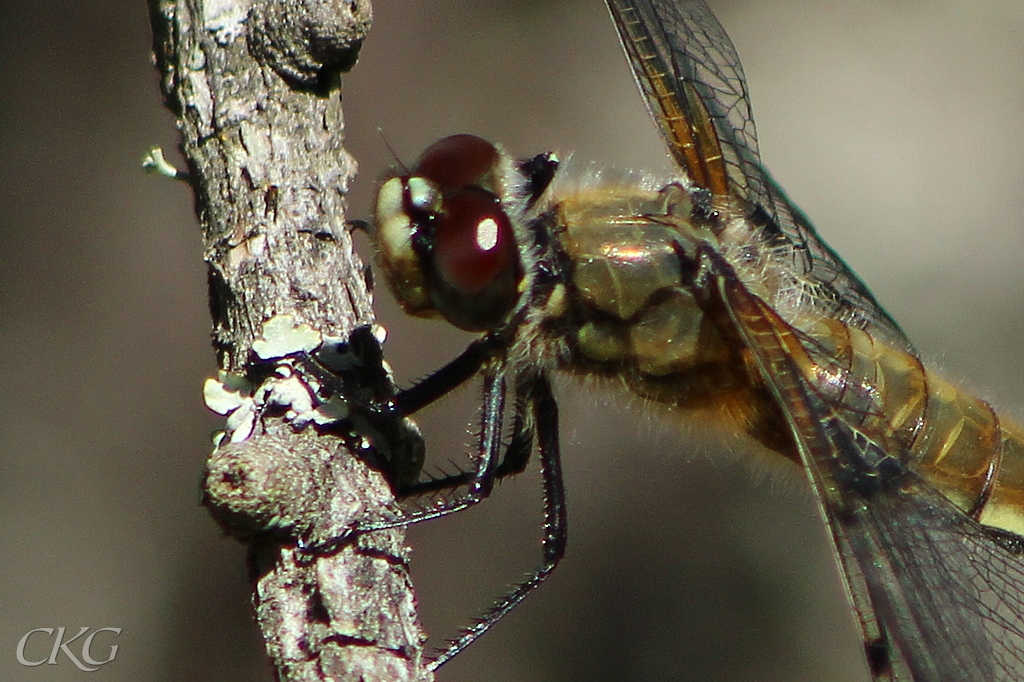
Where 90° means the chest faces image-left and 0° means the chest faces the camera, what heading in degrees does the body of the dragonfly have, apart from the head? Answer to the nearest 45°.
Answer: approximately 90°
